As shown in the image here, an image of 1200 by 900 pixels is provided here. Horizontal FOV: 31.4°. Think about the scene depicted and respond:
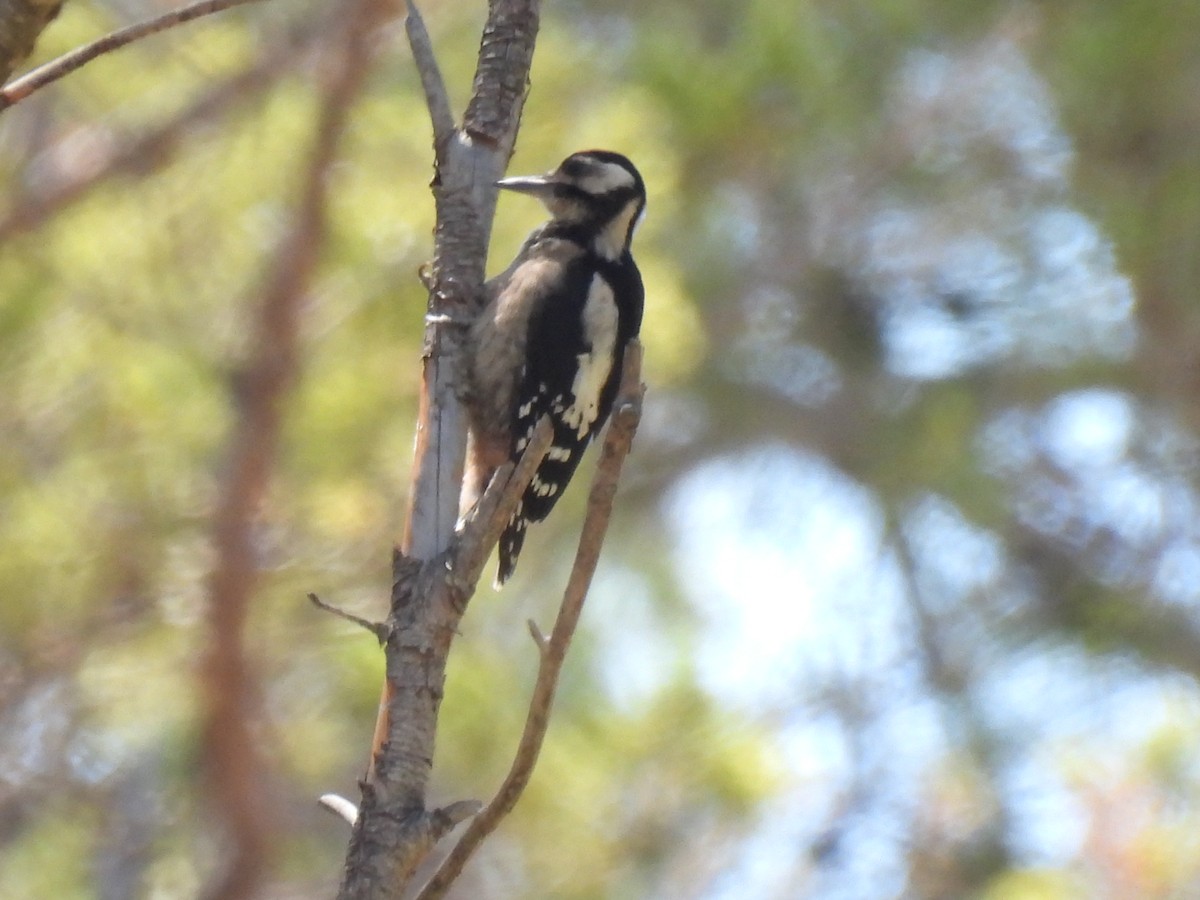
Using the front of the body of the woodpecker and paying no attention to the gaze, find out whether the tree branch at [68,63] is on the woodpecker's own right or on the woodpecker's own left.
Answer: on the woodpecker's own left

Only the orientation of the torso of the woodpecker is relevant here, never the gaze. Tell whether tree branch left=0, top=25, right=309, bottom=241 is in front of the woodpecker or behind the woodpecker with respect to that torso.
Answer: in front

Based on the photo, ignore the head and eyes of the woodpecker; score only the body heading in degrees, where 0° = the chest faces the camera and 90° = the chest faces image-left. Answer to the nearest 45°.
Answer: approximately 90°
